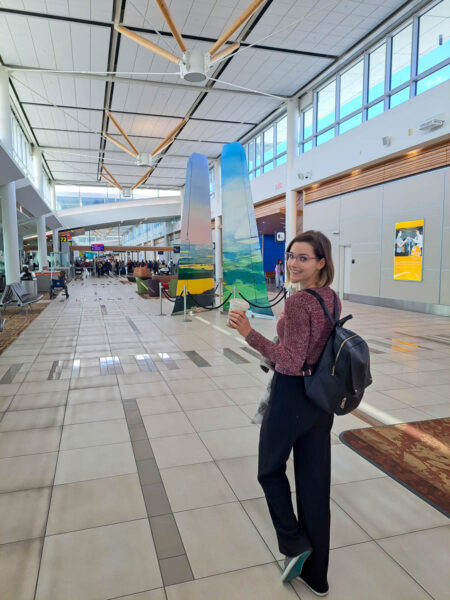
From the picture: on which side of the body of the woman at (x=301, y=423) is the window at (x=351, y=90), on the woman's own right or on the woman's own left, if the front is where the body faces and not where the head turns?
on the woman's own right

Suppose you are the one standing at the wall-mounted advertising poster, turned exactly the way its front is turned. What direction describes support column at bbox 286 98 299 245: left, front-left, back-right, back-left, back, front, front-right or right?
right

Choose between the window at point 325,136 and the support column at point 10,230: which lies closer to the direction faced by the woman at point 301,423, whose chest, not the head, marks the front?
the support column

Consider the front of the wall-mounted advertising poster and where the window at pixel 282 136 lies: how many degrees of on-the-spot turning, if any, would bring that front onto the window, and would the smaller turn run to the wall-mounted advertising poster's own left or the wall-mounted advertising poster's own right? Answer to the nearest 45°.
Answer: approximately 90° to the wall-mounted advertising poster's own right

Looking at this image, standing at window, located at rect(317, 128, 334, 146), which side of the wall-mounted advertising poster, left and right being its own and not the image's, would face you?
right

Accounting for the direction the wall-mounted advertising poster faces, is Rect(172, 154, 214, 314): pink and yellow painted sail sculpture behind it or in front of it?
in front

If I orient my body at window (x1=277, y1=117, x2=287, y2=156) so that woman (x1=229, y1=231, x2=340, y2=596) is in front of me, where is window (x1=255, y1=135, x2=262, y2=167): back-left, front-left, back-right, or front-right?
back-right

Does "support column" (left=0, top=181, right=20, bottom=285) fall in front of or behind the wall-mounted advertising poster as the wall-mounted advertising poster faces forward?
in front

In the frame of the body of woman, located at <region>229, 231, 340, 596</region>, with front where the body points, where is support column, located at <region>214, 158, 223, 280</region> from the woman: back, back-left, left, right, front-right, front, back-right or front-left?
front-right

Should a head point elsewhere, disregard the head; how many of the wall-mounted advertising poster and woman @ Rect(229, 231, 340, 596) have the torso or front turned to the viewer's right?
0
